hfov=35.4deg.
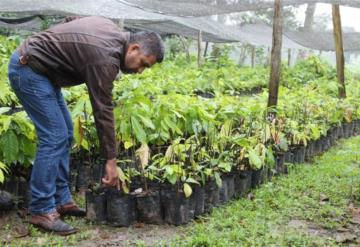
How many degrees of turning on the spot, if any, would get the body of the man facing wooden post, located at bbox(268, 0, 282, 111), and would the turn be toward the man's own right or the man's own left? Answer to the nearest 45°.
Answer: approximately 45° to the man's own left

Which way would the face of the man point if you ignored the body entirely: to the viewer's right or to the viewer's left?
to the viewer's right

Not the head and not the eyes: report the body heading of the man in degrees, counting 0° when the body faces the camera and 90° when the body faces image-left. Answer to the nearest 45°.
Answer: approximately 270°

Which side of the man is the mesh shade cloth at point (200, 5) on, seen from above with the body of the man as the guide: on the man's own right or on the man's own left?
on the man's own left

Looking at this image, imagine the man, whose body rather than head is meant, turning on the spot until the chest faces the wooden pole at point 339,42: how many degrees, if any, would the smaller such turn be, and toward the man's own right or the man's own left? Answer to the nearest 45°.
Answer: approximately 45° to the man's own left
